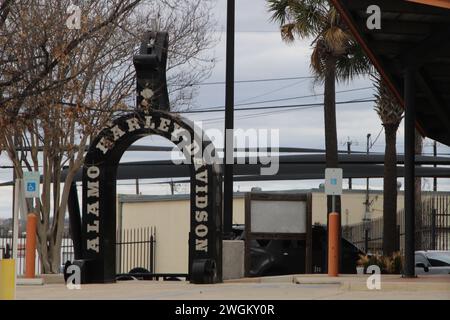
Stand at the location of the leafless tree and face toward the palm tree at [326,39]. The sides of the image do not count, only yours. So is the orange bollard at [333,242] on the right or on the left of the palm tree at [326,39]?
right

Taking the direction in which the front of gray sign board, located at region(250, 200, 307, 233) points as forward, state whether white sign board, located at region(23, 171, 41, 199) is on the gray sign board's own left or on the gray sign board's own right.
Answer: on the gray sign board's own right

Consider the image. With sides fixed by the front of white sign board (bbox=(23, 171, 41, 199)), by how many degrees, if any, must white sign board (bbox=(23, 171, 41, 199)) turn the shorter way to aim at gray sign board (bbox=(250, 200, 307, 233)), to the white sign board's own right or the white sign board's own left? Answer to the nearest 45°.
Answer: approximately 90° to the white sign board's own left

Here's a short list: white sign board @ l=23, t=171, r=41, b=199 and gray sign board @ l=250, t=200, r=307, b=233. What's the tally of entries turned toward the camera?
2

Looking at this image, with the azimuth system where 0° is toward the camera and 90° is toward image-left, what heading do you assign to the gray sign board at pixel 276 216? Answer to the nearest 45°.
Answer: approximately 0°

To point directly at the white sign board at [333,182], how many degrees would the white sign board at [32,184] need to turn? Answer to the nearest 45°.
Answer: approximately 90° to its left
